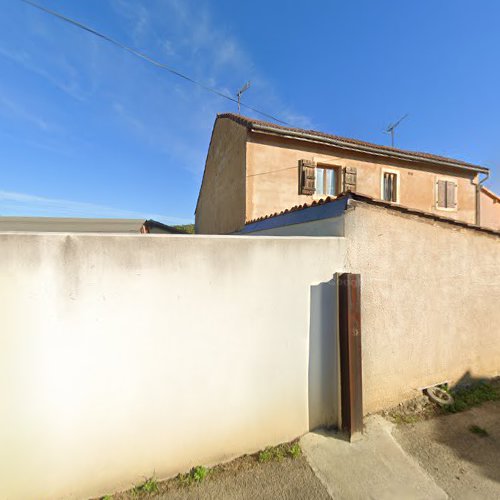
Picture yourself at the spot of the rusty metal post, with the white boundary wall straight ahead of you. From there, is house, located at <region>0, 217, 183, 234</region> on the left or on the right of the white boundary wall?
right

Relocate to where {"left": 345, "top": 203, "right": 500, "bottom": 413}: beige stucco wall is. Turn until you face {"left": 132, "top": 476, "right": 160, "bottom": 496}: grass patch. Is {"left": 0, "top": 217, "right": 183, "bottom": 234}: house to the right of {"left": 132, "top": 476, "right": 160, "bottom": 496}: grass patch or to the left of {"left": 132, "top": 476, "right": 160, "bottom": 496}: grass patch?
right

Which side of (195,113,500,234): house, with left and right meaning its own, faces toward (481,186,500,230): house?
left

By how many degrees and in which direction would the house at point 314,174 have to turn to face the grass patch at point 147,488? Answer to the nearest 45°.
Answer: approximately 45° to its right

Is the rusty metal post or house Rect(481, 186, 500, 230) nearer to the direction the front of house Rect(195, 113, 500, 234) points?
the rusty metal post

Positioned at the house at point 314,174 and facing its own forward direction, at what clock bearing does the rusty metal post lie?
The rusty metal post is roughly at 1 o'clock from the house.

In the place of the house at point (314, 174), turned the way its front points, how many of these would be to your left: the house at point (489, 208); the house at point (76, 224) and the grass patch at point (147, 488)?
1

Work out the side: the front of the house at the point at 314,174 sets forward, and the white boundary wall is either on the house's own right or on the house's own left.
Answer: on the house's own right

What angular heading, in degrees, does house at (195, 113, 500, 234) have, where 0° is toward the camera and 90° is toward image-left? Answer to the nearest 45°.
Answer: approximately 315°

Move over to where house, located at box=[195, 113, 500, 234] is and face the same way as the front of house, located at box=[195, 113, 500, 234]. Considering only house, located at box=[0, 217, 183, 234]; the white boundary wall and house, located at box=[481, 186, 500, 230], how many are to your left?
1

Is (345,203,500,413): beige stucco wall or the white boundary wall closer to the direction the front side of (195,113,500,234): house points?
the beige stucco wall
